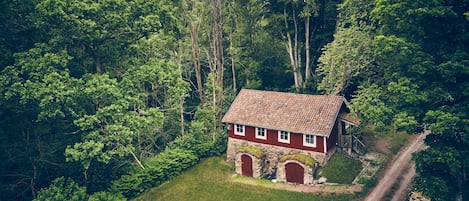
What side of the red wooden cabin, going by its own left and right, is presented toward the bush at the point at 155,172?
right

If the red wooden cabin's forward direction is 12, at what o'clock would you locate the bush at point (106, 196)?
The bush is roughly at 2 o'clock from the red wooden cabin.

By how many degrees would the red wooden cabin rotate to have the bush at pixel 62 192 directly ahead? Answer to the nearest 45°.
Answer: approximately 45° to its right

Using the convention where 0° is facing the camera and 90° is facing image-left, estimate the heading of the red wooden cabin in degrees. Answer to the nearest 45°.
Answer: approximately 0°
